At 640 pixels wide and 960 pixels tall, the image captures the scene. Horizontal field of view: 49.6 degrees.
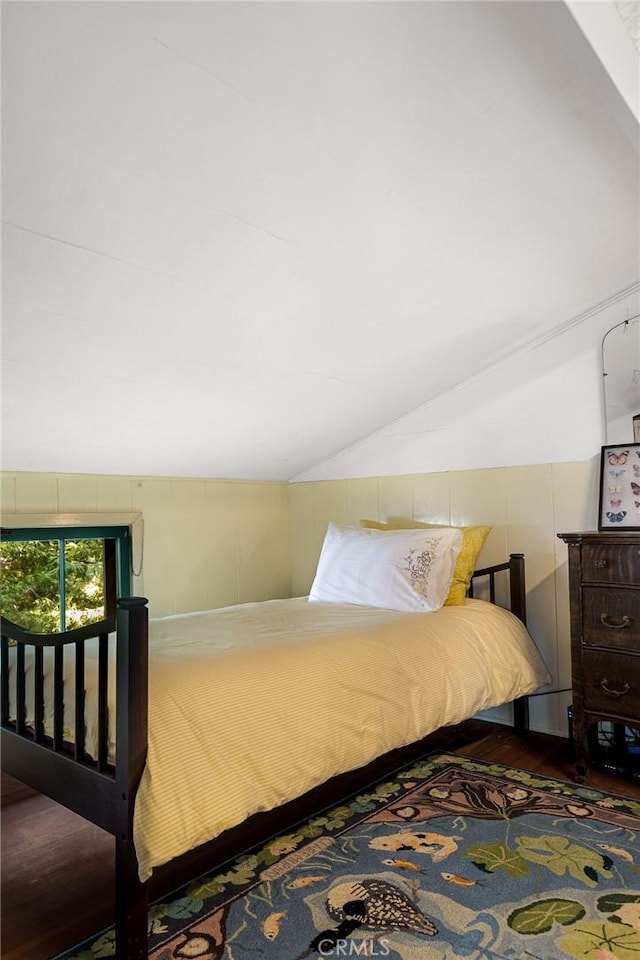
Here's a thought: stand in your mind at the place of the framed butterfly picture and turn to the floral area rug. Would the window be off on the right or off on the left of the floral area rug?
right

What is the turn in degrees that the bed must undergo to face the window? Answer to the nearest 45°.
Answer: approximately 90° to its right

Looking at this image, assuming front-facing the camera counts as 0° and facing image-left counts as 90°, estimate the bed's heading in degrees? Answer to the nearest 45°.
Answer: approximately 45°

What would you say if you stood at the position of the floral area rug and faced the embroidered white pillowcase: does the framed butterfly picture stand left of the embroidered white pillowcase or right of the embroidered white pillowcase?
right

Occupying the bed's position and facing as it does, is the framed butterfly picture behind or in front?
behind

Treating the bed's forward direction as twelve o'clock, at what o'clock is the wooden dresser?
The wooden dresser is roughly at 7 o'clock from the bed.
